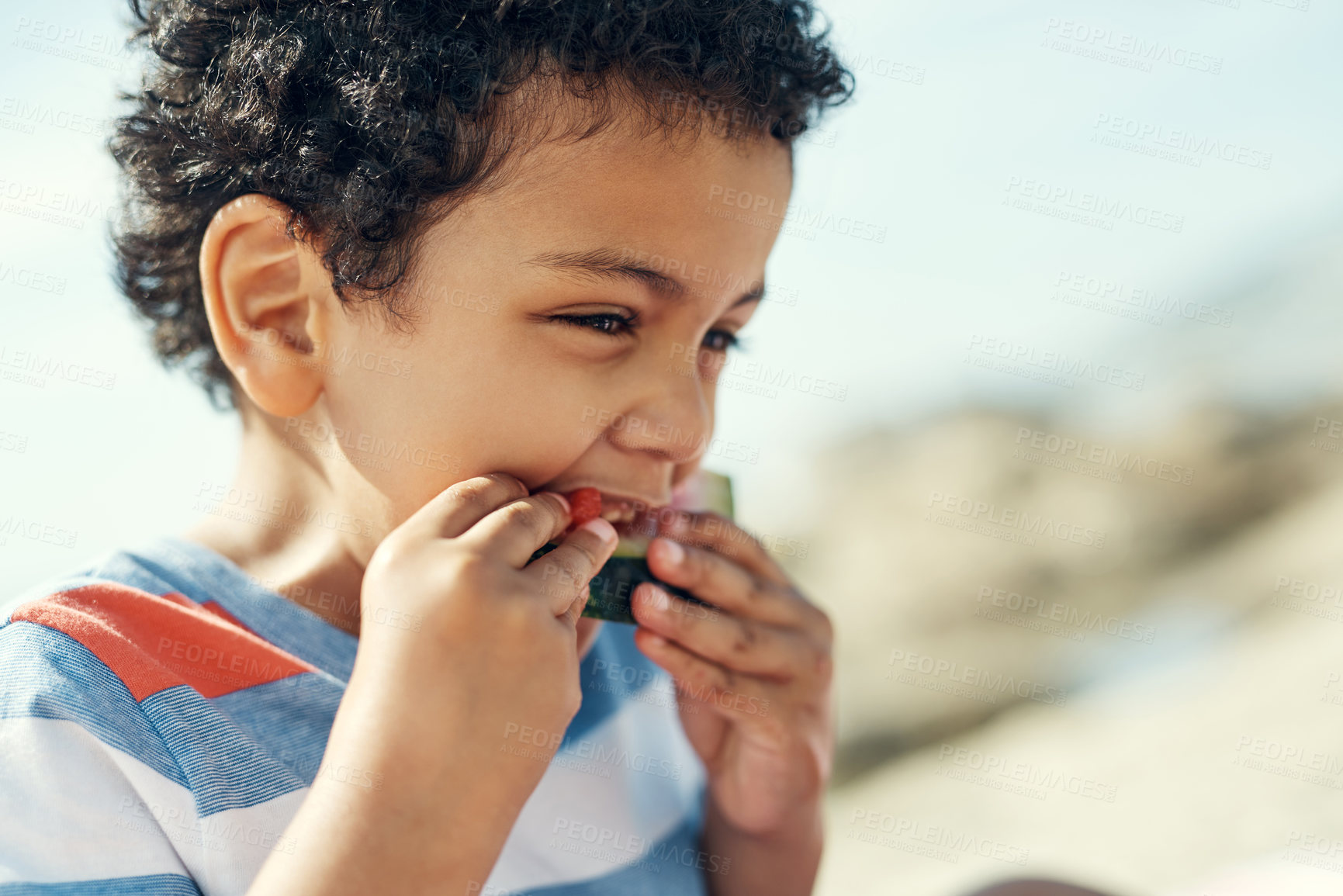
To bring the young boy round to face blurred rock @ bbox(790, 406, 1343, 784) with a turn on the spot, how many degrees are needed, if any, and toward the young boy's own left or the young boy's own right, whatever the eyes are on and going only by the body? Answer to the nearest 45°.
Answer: approximately 90° to the young boy's own left

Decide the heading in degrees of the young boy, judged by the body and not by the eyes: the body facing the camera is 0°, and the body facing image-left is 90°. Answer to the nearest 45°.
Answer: approximately 315°
